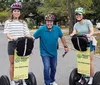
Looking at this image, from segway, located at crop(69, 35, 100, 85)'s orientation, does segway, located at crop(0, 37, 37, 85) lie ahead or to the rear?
ahead

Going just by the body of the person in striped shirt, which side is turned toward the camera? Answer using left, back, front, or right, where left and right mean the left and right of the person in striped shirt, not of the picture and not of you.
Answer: front

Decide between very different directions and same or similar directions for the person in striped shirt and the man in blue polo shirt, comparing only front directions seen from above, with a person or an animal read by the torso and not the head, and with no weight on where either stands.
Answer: same or similar directions

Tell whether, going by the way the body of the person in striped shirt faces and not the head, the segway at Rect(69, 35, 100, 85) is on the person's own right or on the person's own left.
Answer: on the person's own left

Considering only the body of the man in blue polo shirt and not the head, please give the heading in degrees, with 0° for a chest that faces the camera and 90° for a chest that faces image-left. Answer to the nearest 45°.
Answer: approximately 0°

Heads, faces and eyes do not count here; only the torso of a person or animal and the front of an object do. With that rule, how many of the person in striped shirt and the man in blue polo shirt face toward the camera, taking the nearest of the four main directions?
2

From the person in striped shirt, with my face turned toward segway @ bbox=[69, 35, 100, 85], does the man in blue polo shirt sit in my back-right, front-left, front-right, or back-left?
front-left

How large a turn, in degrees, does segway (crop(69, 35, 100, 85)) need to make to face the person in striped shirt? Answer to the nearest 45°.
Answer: approximately 45° to its right

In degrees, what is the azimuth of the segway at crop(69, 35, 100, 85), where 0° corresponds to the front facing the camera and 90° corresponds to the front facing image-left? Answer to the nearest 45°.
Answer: approximately 45°

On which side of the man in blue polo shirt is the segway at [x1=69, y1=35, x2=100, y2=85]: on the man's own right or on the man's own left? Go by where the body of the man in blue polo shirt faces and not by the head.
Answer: on the man's own left
